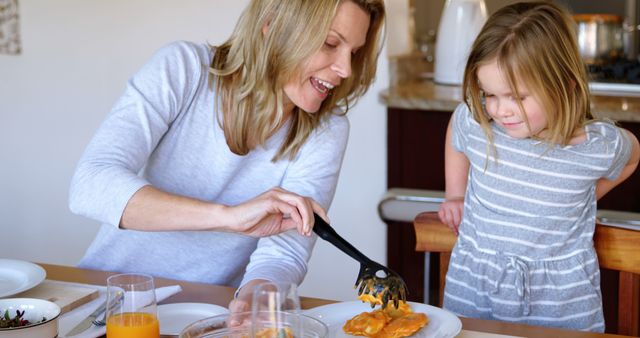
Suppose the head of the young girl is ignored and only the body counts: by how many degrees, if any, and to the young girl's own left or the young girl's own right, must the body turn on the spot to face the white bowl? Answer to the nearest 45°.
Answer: approximately 45° to the young girl's own right

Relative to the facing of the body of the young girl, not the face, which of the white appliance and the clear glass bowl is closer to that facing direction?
the clear glass bowl

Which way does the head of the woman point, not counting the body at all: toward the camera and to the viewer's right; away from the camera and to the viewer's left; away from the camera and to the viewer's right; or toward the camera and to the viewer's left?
toward the camera and to the viewer's right

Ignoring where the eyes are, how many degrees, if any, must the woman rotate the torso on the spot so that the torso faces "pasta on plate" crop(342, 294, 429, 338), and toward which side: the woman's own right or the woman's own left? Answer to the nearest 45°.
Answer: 0° — they already face it

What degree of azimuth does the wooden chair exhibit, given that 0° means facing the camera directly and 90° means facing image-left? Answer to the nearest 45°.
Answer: approximately 0°

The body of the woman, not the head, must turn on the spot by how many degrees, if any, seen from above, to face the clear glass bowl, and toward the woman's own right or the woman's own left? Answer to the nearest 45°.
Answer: approximately 45° to the woman's own right

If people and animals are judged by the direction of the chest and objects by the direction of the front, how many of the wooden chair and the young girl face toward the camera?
2
